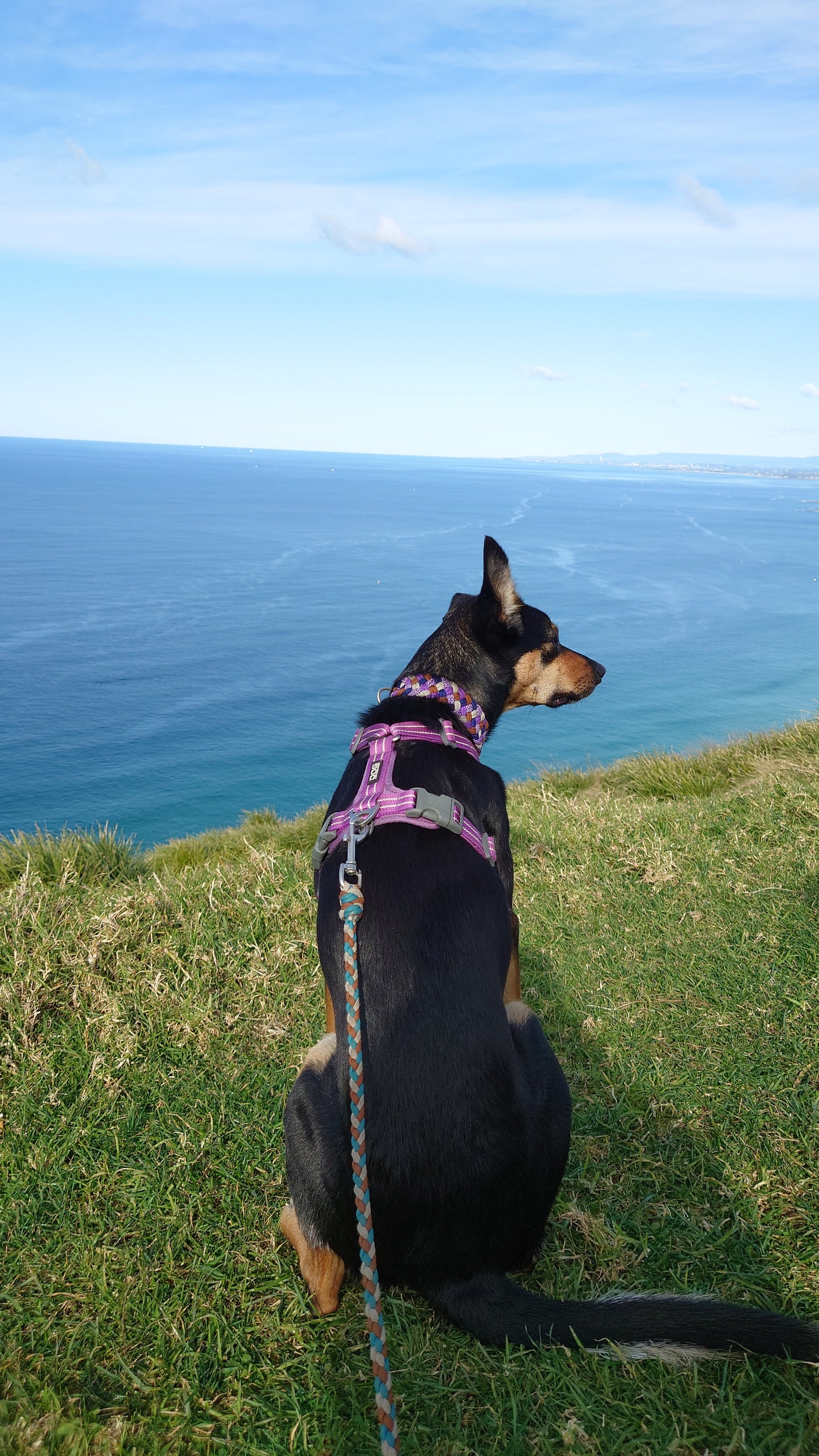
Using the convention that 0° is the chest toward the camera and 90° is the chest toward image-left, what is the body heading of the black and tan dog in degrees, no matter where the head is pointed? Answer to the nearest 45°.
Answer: approximately 180°
